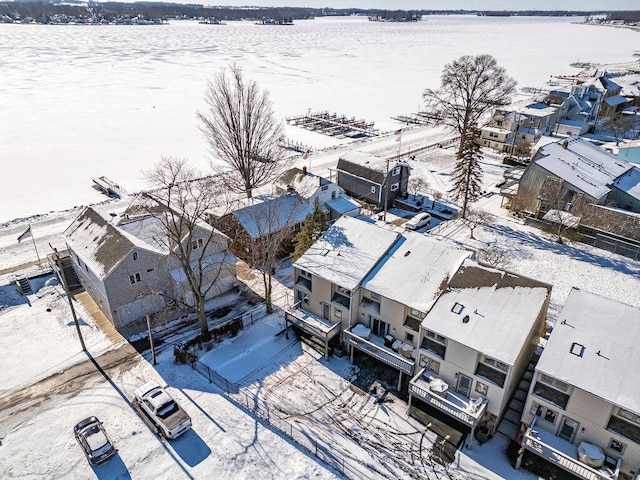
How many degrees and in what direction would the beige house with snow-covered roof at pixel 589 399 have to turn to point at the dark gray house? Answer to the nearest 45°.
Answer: approximately 90° to its right

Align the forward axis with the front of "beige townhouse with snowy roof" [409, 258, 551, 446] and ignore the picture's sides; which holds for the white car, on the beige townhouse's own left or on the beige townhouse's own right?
on the beige townhouse's own right

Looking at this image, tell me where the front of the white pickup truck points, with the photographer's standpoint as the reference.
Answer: facing away from the viewer and to the left of the viewer

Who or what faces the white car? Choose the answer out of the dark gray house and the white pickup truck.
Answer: the dark gray house

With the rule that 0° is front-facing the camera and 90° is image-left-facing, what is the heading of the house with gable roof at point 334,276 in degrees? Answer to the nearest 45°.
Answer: approximately 45°

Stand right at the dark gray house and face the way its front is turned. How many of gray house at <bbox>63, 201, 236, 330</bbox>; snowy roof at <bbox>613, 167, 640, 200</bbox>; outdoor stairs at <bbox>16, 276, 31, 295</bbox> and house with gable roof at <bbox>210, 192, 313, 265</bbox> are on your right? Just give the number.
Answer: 3

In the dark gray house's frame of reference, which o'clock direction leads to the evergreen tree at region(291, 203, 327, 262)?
The evergreen tree is roughly at 2 o'clock from the dark gray house.

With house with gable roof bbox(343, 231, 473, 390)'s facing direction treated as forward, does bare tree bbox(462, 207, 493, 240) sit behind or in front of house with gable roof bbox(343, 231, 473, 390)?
behind

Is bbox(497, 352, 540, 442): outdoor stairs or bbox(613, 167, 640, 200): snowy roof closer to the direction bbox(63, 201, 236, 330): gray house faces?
the outdoor stairs

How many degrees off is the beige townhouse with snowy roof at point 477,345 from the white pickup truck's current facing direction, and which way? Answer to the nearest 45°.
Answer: approximately 135° to its right

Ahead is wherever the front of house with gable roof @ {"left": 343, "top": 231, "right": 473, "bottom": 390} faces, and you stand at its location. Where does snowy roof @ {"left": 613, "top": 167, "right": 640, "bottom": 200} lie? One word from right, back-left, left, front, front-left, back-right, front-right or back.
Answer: back

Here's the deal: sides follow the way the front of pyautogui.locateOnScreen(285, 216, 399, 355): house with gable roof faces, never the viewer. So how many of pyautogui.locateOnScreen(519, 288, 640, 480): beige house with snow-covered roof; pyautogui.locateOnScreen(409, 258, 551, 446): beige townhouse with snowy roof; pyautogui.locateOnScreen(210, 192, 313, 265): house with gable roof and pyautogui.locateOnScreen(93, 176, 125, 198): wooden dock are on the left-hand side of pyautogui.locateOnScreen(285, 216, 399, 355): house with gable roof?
2
